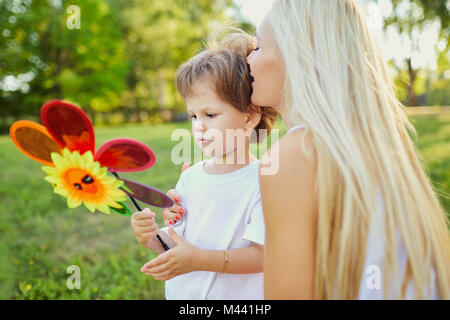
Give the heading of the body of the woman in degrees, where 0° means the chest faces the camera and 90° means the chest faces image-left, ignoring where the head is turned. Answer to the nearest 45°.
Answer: approximately 135°

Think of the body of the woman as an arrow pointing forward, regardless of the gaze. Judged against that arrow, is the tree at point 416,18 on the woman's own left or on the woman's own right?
on the woman's own right

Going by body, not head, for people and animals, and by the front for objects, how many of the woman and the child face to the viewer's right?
0

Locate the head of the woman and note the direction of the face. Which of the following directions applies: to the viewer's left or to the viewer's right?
to the viewer's left

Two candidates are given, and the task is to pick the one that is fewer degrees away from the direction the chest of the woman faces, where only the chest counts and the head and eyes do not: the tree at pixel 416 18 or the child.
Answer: the child

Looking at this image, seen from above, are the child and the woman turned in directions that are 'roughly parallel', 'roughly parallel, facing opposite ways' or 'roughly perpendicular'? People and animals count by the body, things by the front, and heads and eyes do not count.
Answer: roughly perpendicular

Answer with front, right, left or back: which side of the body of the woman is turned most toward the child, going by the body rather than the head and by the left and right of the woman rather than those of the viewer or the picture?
front

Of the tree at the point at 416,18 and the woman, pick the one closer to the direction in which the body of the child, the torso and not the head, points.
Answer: the woman

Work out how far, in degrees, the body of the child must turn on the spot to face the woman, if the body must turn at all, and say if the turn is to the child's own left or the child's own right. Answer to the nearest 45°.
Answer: approximately 90° to the child's own left
